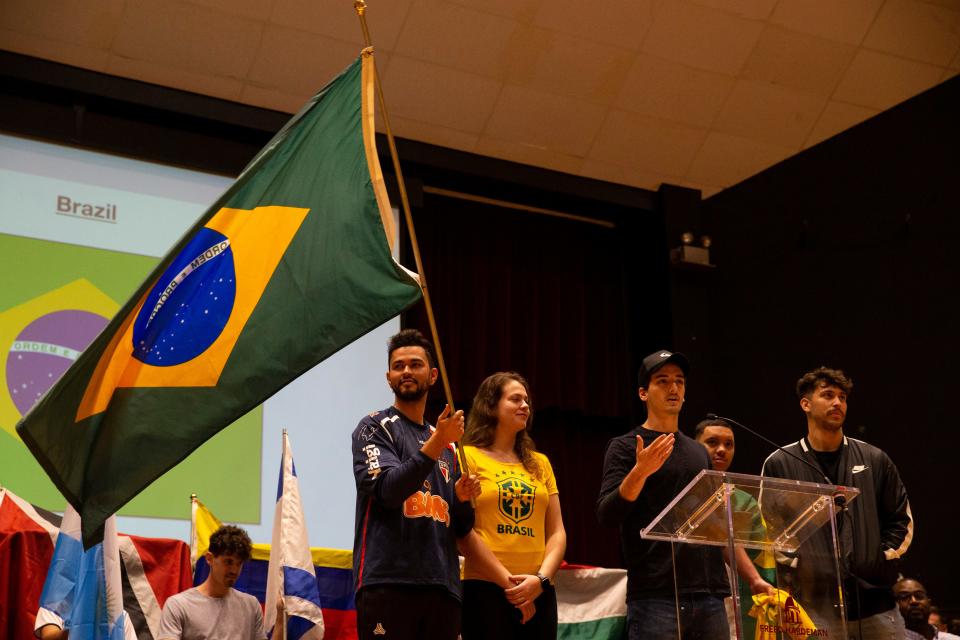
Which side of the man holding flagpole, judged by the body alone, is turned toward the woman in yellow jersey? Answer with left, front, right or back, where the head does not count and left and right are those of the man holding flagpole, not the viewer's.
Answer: left

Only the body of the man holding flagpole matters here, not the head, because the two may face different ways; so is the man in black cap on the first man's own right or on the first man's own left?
on the first man's own left

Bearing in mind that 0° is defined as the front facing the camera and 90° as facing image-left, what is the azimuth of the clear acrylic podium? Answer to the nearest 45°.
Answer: approximately 315°

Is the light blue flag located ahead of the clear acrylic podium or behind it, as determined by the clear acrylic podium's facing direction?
behind
